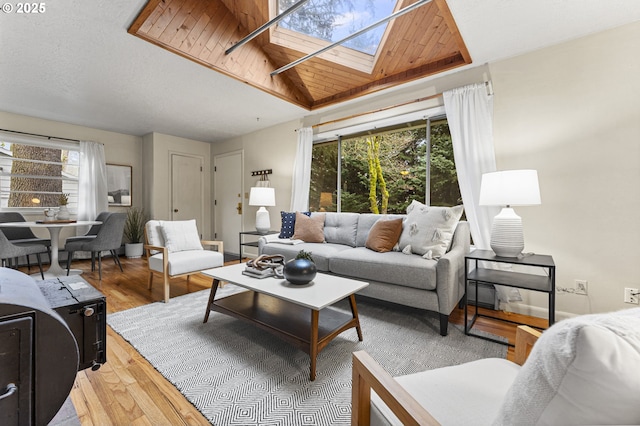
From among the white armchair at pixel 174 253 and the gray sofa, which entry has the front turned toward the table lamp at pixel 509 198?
the white armchair

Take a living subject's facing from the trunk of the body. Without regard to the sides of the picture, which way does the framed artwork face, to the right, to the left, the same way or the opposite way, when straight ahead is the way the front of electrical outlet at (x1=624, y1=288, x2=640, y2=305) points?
to the left

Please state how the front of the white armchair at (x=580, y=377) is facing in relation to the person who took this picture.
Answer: facing away from the viewer and to the left of the viewer

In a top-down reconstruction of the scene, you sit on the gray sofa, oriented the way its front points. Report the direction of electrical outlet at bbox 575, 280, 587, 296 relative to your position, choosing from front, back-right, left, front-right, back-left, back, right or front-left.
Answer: back-left

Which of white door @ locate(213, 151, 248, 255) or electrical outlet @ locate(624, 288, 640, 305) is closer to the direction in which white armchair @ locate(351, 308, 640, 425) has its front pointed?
the white door

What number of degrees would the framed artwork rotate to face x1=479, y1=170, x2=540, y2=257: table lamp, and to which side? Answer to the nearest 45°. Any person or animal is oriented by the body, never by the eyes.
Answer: approximately 45° to its left

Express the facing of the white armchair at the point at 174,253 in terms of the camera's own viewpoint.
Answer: facing the viewer and to the right of the viewer

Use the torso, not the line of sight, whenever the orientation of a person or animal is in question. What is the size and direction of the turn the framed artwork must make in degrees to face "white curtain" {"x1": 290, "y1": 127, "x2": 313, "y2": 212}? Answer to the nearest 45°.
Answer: approximately 45° to its left

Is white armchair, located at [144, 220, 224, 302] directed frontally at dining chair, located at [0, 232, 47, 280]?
no

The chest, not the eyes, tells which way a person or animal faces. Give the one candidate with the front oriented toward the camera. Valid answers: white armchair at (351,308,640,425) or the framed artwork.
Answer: the framed artwork

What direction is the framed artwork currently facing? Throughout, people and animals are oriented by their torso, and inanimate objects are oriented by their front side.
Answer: toward the camera

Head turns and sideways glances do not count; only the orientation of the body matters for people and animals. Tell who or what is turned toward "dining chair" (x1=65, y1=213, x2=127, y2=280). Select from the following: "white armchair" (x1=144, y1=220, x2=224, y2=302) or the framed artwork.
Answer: the framed artwork

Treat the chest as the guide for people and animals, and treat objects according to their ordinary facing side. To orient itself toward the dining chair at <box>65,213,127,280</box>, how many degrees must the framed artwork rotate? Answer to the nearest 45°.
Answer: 0° — it already faces it

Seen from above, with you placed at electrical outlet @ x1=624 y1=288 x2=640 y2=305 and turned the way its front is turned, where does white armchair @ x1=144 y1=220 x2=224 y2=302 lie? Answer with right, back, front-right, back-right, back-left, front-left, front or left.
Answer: front-right
